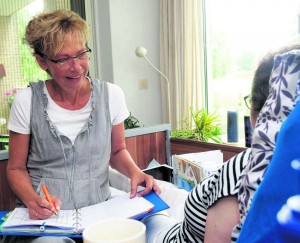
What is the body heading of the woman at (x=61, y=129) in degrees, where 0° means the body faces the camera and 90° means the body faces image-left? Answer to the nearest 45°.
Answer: approximately 0°

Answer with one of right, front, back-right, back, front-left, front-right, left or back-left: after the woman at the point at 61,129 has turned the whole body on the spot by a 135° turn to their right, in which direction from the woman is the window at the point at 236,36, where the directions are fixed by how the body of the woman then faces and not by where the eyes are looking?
right

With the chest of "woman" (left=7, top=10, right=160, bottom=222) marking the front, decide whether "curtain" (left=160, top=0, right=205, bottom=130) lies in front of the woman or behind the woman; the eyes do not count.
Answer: behind

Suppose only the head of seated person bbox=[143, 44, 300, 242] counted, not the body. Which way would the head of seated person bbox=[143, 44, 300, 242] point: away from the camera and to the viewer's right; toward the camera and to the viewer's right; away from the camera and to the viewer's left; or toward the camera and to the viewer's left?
away from the camera and to the viewer's left

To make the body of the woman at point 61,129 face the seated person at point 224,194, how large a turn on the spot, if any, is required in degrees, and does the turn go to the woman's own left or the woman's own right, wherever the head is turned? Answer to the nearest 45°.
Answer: approximately 45° to the woman's own left

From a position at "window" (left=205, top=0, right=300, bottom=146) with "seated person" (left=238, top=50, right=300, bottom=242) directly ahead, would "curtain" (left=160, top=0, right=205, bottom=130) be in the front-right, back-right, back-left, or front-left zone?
back-right

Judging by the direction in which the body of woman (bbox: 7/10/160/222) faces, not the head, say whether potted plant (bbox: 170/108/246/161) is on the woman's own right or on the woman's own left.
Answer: on the woman's own left

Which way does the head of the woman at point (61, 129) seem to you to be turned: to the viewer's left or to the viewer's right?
to the viewer's right
